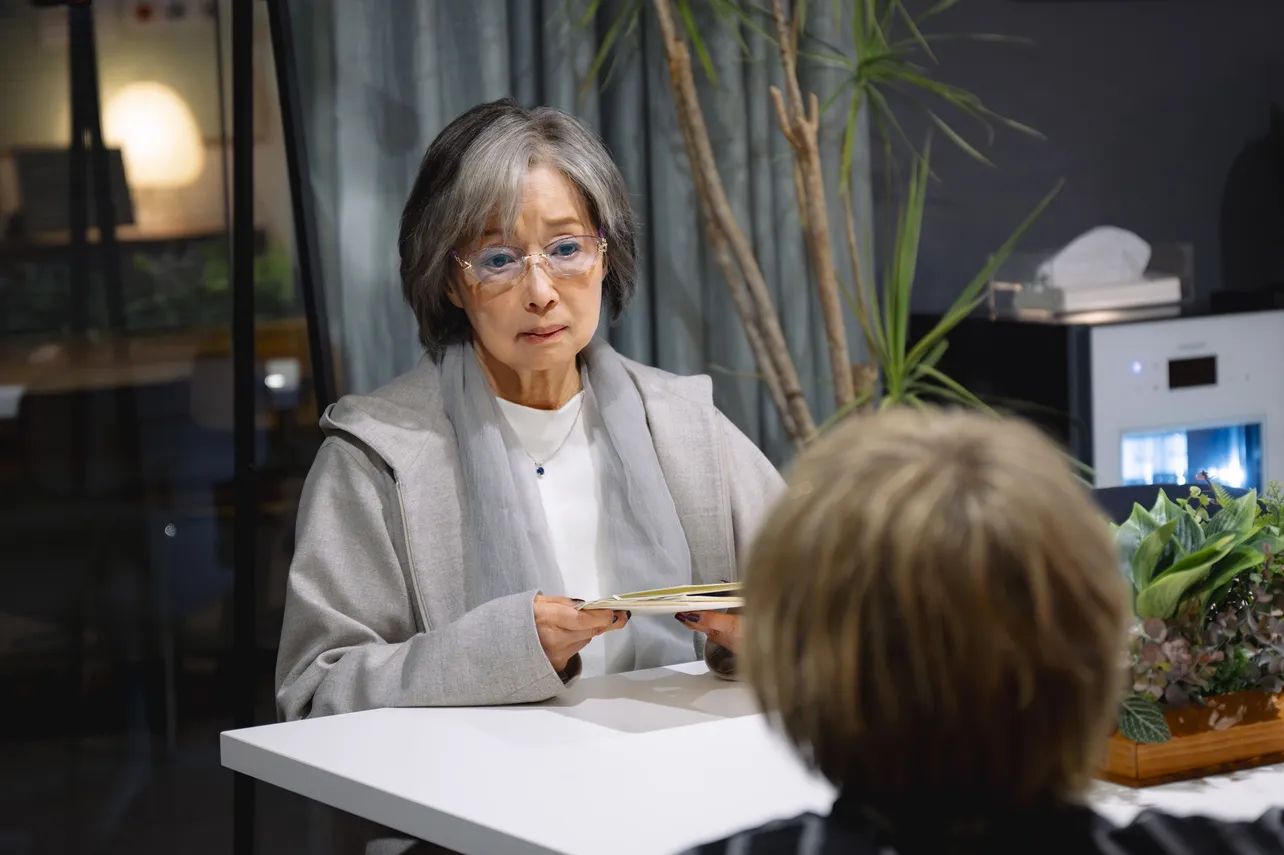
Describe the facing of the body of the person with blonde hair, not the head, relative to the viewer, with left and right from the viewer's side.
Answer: facing away from the viewer

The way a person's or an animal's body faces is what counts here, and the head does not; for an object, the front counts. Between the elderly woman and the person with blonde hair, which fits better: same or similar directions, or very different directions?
very different directions

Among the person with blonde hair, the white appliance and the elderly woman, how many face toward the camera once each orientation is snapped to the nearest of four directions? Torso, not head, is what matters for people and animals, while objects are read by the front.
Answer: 2

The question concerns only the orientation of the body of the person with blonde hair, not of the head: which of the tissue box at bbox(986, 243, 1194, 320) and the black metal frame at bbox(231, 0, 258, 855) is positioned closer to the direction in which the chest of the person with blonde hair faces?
the tissue box

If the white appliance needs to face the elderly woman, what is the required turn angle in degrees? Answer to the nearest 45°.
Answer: approximately 45° to its right

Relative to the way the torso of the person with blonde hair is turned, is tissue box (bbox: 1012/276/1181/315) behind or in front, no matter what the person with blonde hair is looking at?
in front

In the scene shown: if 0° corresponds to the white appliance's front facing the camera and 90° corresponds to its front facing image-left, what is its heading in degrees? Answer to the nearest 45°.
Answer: approximately 0°

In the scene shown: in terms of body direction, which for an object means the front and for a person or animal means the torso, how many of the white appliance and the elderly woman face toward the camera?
2

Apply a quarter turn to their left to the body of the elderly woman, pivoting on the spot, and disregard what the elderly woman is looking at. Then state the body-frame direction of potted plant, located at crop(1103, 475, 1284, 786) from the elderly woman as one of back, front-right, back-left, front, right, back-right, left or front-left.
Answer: front-right

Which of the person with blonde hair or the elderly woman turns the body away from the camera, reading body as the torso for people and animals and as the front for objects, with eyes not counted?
the person with blonde hair

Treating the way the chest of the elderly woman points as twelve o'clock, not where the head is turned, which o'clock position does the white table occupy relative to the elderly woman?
The white table is roughly at 12 o'clock from the elderly woman.

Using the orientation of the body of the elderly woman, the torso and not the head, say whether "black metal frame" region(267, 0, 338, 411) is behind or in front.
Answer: behind

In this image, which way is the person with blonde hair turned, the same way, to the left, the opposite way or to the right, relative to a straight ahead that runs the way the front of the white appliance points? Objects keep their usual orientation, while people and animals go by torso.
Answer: the opposite way

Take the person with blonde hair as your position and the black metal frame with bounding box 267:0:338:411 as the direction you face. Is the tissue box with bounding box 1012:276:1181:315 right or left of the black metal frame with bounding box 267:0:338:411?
right

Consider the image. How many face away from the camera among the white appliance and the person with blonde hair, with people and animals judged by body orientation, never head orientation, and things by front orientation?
1
